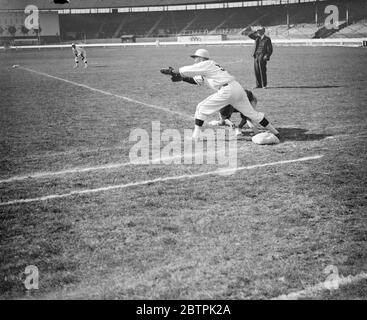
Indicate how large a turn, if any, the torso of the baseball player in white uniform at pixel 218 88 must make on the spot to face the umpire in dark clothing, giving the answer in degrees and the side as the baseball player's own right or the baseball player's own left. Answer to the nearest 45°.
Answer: approximately 90° to the baseball player's own right

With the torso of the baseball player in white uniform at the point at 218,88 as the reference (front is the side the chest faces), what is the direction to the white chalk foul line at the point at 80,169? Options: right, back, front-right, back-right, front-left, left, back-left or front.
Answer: front-left

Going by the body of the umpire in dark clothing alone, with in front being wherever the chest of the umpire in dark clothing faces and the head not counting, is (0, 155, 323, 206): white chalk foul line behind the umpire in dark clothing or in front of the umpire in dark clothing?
in front

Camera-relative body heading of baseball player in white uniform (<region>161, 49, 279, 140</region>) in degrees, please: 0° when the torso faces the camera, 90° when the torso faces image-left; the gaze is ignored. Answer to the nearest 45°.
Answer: approximately 90°

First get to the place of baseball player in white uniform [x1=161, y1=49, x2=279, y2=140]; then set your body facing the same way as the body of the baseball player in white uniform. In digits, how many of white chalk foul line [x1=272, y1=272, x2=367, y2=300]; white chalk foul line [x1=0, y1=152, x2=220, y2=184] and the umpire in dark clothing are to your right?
1

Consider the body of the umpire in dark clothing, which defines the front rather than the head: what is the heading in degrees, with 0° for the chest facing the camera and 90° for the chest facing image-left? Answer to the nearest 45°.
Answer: approximately 45°

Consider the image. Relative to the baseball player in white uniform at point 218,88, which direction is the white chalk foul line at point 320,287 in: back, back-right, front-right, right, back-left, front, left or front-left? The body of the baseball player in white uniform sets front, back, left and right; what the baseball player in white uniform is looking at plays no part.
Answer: left

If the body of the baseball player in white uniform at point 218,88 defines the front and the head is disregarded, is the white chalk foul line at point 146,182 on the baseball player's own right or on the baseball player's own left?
on the baseball player's own left
